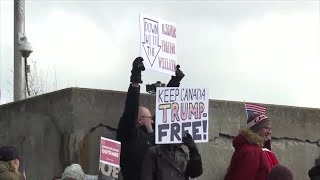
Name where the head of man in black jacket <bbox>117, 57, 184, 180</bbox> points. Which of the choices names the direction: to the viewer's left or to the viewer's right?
to the viewer's right

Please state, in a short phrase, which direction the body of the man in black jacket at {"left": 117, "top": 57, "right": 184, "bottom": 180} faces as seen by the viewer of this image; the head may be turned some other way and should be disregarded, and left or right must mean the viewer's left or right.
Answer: facing to the right of the viewer
